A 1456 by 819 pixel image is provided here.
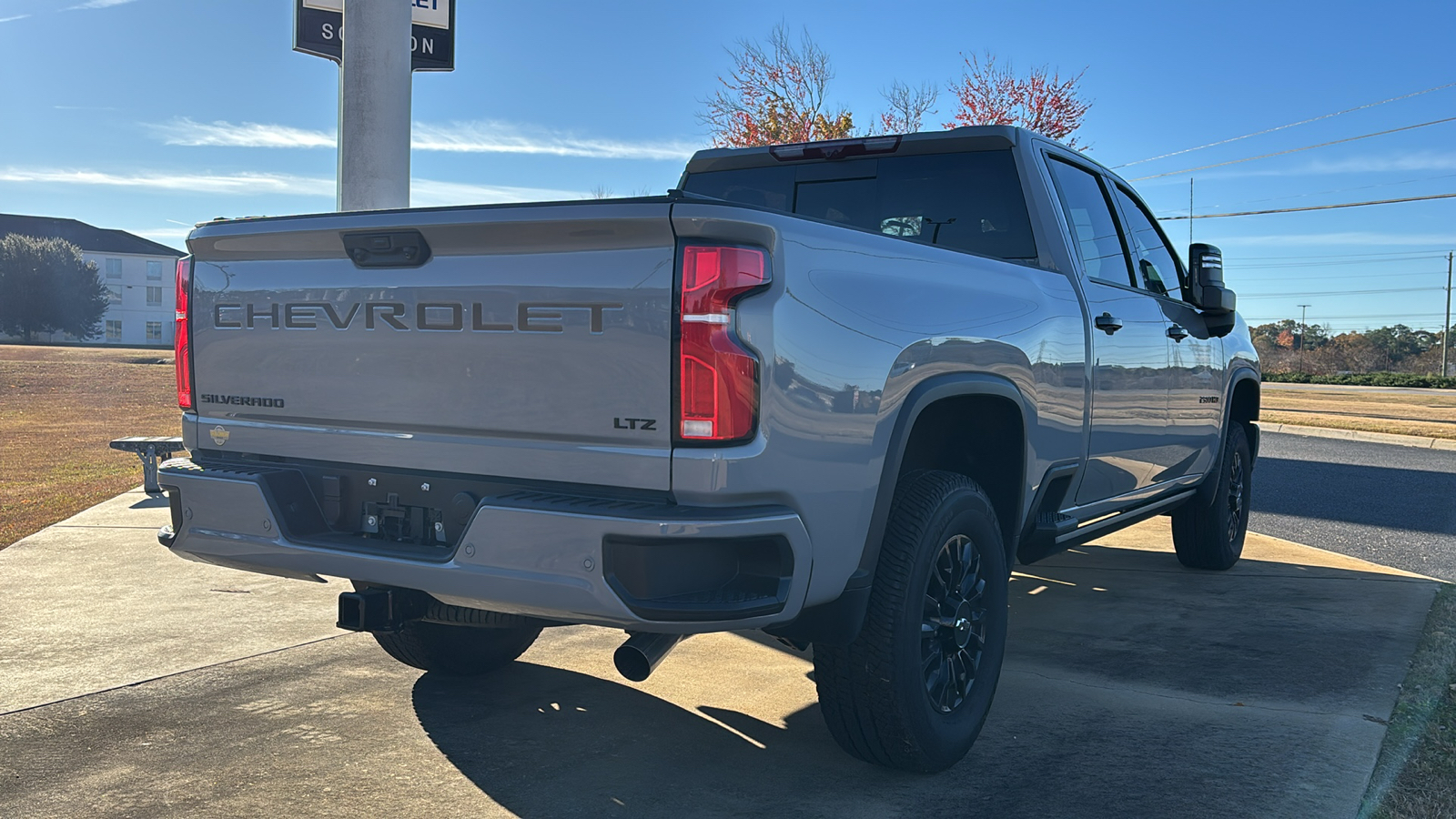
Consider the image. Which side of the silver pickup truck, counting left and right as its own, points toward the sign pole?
left

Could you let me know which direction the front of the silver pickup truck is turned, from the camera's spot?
facing away from the viewer and to the right of the viewer

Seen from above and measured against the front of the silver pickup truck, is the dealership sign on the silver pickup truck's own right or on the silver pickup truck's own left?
on the silver pickup truck's own left

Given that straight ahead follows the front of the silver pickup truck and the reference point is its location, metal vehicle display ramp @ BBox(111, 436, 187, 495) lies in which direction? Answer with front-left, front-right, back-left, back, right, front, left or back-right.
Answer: left
